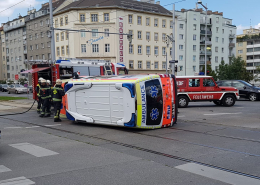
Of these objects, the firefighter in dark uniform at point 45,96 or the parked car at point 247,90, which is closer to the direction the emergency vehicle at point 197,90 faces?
the parked car

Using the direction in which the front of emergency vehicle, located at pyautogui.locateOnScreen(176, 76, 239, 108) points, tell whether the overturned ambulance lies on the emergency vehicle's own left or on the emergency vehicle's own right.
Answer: on the emergency vehicle's own right

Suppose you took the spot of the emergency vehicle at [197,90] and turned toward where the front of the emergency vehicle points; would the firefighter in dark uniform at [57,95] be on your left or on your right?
on your right

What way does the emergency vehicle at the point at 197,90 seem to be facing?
to the viewer's right

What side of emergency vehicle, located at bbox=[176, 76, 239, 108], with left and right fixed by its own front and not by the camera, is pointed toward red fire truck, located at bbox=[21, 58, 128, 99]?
back
